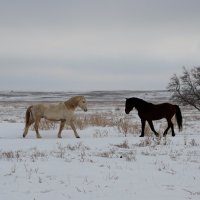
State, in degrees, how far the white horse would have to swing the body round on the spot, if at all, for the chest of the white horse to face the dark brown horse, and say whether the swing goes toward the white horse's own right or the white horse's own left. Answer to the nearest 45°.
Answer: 0° — it already faces it

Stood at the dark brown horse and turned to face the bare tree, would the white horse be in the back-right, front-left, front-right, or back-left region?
back-left

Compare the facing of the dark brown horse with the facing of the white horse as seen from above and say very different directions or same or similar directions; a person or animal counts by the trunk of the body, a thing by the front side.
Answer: very different directions

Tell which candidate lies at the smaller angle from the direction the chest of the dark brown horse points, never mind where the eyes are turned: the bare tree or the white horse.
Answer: the white horse

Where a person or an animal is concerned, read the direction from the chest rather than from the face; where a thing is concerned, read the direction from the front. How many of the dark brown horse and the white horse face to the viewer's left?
1

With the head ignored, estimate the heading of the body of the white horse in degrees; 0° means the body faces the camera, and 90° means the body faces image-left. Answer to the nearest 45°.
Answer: approximately 270°

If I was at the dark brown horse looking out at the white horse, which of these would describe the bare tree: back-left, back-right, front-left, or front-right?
back-right

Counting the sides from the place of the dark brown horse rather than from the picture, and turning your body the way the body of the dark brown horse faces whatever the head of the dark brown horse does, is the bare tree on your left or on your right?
on your right

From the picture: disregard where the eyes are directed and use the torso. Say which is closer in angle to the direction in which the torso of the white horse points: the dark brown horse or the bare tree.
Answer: the dark brown horse

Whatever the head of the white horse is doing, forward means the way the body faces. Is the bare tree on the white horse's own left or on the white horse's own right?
on the white horse's own left

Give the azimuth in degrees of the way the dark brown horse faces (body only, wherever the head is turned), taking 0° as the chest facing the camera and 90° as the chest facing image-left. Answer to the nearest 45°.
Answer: approximately 90°
